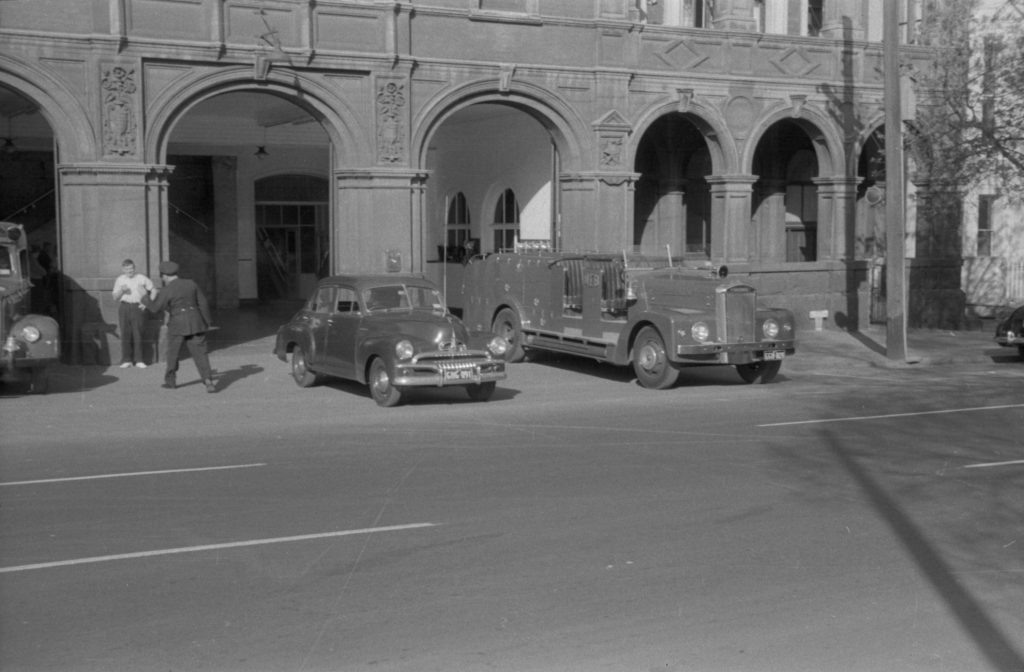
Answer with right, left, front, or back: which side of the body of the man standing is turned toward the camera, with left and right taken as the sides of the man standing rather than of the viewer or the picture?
front

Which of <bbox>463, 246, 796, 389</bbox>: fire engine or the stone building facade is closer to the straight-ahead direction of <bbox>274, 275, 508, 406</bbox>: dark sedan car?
the fire engine

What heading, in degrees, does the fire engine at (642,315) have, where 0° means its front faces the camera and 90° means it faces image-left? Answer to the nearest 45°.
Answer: approximately 315°

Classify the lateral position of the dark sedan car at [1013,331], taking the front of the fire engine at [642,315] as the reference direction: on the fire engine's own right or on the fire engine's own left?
on the fire engine's own left

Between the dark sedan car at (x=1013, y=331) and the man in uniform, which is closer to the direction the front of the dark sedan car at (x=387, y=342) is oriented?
the dark sedan car

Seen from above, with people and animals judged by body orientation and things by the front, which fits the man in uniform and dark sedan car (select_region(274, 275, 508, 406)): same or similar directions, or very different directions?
very different directions

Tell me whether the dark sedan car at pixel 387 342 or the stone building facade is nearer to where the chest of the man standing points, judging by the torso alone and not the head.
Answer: the dark sedan car

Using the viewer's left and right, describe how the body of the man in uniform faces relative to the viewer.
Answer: facing away from the viewer and to the left of the viewer

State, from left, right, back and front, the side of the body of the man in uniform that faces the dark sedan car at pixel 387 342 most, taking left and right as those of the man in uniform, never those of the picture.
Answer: back

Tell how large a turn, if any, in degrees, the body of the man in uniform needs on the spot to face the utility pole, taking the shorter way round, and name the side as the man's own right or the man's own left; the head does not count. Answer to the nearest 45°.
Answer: approximately 135° to the man's own right

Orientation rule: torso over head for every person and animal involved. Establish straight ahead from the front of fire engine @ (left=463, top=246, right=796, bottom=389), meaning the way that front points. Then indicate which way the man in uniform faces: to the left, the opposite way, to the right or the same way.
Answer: the opposite way

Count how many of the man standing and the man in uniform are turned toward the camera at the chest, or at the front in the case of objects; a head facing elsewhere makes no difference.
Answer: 1
